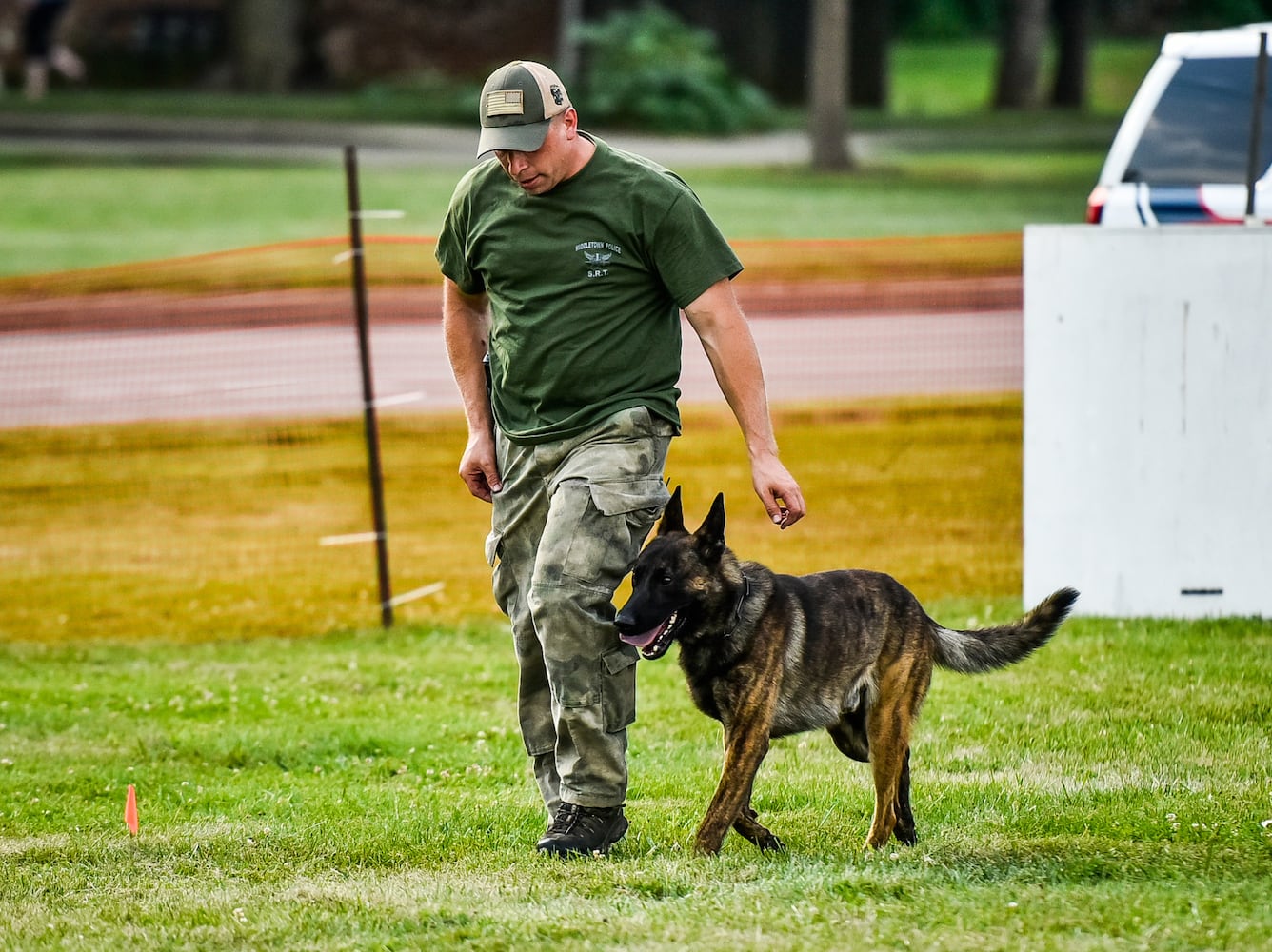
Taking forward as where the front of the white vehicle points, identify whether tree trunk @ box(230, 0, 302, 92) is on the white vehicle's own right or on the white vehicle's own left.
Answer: on the white vehicle's own left

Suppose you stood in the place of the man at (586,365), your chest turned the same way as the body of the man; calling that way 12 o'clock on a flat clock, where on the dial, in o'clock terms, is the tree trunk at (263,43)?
The tree trunk is roughly at 4 o'clock from the man.

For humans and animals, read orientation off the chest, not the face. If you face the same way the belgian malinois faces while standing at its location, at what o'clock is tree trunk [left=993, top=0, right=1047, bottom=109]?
The tree trunk is roughly at 3 o'clock from the belgian malinois.

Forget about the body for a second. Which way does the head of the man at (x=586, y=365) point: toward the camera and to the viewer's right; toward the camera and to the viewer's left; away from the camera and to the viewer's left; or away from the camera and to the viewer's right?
toward the camera and to the viewer's left

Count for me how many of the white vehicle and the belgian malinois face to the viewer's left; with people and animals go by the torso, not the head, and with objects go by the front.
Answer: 1

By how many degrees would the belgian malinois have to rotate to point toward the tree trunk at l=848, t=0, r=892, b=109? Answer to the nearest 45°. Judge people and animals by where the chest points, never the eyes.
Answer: approximately 90° to its right

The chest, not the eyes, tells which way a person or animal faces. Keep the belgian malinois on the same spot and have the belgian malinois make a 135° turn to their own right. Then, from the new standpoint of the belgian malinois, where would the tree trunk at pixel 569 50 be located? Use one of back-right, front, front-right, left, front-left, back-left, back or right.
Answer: front-left

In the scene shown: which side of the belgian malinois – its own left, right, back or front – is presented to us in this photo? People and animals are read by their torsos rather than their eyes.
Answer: left

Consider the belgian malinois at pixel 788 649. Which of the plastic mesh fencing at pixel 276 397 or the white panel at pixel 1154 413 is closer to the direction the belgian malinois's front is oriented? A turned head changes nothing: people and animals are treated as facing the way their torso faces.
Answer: the plastic mesh fencing
